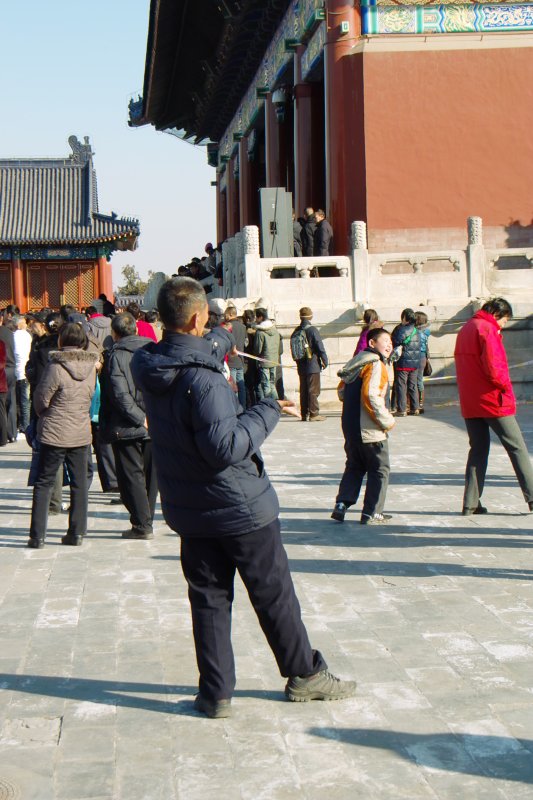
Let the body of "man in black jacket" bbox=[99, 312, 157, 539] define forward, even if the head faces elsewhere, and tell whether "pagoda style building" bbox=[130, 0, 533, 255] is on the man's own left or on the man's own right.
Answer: on the man's own right

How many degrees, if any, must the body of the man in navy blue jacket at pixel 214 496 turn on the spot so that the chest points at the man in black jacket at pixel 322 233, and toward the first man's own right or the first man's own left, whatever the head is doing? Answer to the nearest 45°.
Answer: approximately 45° to the first man's own left

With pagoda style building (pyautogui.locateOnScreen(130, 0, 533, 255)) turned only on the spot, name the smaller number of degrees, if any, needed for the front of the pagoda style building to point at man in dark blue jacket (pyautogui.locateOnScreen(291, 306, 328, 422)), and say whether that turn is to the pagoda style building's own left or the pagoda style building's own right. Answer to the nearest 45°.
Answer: approximately 45° to the pagoda style building's own left

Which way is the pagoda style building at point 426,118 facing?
to the viewer's left

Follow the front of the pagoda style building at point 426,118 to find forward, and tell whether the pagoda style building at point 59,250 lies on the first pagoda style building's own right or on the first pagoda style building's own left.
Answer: on the first pagoda style building's own right

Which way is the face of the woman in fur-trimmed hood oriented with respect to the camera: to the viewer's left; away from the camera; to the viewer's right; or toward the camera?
away from the camera

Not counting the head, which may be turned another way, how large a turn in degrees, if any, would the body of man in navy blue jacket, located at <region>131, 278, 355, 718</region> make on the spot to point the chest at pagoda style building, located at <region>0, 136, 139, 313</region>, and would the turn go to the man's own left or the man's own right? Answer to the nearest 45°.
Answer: approximately 45° to the man's own left
